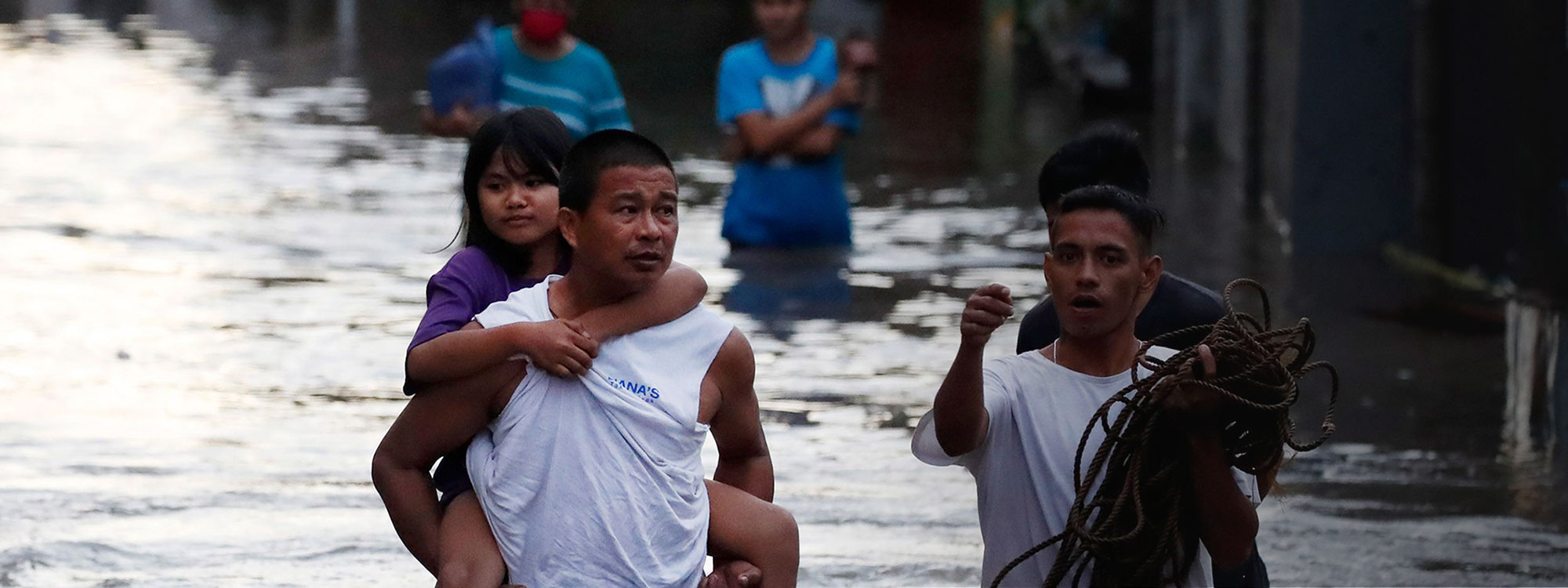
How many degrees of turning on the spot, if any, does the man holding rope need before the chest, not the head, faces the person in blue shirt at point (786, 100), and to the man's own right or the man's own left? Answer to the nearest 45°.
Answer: approximately 180°

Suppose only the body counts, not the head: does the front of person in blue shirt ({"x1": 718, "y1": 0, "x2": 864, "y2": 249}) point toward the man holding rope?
yes

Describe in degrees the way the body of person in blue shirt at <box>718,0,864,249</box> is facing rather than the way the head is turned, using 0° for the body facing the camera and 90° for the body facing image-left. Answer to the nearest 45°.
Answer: approximately 0°

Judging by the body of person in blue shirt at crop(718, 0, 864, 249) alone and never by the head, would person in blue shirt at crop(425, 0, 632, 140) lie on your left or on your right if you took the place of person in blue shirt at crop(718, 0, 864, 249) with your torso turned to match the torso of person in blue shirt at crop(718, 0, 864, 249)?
on your right

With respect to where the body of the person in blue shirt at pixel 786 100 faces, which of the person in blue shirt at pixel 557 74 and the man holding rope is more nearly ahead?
the man holding rope

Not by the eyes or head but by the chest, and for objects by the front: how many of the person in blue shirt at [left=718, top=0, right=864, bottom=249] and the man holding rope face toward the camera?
2

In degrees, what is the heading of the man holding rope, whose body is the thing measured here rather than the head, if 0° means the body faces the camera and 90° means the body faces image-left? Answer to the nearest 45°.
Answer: approximately 0°
